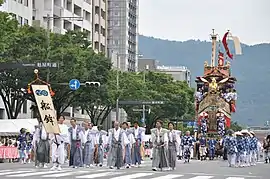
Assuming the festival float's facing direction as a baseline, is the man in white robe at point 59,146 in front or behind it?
in front

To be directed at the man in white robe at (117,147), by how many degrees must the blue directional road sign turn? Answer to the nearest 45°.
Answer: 0° — it already faces them

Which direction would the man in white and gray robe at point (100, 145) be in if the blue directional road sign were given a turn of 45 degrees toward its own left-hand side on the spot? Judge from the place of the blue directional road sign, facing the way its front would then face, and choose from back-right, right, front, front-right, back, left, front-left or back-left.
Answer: front-right

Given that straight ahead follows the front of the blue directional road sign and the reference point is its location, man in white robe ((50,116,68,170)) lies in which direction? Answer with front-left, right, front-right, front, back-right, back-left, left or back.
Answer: front

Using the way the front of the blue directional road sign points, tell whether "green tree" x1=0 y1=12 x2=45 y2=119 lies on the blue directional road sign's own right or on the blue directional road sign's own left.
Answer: on the blue directional road sign's own right

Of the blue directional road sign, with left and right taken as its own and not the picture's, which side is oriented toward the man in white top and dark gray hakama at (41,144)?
front

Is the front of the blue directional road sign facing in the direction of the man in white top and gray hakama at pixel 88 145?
yes

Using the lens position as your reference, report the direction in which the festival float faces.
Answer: facing the viewer

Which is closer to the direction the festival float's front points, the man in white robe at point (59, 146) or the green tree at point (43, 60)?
the man in white robe

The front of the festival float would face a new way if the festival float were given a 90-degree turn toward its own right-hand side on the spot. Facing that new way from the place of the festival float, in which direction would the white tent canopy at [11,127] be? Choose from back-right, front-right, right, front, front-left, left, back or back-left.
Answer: front-left
